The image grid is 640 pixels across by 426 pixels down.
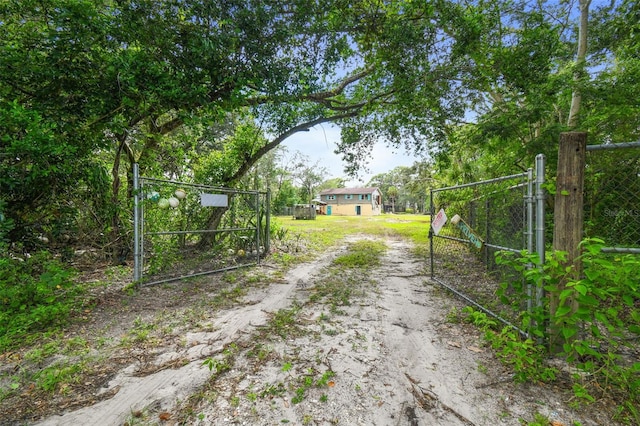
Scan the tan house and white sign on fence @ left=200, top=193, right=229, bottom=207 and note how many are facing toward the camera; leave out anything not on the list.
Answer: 2

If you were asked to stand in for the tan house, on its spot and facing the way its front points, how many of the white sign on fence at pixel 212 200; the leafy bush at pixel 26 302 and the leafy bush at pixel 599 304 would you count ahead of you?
3

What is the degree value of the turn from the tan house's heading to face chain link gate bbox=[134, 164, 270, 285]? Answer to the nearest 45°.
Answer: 0° — it already faces it

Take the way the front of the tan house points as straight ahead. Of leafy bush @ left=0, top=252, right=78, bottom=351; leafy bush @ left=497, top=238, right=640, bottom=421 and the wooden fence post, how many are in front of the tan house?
3

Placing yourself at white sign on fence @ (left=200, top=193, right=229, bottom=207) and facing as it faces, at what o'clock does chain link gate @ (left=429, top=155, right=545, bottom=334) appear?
The chain link gate is roughly at 10 o'clock from the white sign on fence.

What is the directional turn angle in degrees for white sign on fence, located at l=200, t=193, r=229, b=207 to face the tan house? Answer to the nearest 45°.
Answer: approximately 135° to its left

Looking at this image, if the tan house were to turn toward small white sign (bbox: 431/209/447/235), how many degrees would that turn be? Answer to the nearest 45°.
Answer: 0° — it already faces it

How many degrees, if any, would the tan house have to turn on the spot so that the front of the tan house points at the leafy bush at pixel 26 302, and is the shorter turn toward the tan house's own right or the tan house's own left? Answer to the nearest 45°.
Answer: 0° — it already faces it

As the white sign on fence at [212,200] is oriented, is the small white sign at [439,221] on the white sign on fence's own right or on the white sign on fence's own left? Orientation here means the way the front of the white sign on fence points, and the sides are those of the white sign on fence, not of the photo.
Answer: on the white sign on fence's own left

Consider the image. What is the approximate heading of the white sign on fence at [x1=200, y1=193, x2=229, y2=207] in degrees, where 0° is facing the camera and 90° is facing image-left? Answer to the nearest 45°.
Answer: approximately 0°

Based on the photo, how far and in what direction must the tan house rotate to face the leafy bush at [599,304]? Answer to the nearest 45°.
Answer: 0° — it already faces it

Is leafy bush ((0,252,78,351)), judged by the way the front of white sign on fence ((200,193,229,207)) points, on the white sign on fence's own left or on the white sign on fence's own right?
on the white sign on fence's own right
